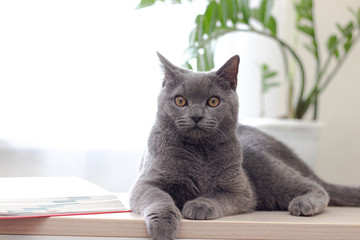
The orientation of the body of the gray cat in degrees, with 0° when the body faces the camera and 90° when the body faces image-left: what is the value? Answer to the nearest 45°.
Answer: approximately 45°

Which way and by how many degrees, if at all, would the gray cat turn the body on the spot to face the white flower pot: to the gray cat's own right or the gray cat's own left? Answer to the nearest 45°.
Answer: approximately 135° to the gray cat's own right

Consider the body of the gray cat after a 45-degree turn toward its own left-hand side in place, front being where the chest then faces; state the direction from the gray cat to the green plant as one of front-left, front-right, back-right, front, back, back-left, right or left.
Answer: back
